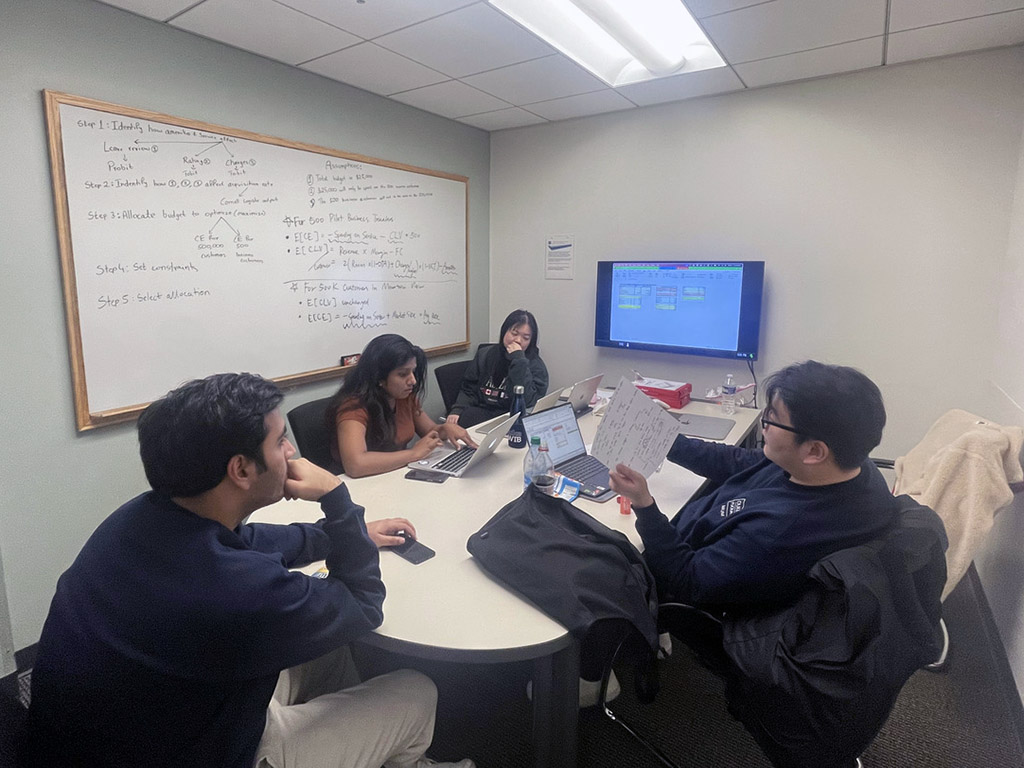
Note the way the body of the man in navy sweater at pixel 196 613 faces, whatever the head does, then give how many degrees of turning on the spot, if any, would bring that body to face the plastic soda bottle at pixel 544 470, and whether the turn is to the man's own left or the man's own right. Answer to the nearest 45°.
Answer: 0° — they already face it

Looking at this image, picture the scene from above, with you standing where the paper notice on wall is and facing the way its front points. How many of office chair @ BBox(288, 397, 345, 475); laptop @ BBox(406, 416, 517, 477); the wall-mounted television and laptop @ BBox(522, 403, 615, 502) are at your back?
0

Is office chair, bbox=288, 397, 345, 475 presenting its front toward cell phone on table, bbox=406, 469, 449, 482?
yes

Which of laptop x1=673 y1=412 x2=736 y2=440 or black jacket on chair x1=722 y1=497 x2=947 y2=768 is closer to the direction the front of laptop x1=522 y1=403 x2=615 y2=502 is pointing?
the black jacket on chair

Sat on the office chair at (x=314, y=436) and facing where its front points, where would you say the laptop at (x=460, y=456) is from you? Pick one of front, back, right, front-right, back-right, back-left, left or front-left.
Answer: front

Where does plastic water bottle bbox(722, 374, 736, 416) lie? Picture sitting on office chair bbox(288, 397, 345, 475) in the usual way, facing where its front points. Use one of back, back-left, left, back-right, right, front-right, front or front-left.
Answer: front-left

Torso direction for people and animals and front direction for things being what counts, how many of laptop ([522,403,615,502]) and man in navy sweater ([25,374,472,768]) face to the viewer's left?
0

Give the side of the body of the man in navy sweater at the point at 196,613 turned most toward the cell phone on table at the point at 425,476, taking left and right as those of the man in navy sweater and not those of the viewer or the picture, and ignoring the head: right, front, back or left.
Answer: front

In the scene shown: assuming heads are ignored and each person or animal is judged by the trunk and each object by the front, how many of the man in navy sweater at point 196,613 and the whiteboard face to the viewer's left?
0

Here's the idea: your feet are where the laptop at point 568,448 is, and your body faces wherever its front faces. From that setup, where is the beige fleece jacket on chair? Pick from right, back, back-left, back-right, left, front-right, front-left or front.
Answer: front-left

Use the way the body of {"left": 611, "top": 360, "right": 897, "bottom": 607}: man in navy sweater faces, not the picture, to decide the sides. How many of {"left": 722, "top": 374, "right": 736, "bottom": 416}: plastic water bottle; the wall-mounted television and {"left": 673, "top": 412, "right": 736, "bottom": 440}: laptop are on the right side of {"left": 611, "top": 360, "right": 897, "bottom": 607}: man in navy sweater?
3

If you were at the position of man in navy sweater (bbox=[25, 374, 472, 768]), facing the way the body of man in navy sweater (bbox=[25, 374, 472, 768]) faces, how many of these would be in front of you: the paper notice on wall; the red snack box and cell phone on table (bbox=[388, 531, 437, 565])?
3

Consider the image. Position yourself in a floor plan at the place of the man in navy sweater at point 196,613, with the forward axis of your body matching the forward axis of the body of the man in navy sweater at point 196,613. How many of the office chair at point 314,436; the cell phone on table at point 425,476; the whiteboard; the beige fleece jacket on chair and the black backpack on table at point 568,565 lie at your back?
0

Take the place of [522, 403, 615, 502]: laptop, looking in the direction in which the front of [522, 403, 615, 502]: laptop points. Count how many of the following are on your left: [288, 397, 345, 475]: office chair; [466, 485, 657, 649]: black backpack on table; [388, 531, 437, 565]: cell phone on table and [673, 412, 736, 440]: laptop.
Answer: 1

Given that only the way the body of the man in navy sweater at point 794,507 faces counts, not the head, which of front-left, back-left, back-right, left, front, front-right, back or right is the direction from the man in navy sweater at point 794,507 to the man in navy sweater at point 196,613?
front-left

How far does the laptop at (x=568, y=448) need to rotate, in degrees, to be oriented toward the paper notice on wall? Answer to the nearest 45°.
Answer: approximately 135° to its left

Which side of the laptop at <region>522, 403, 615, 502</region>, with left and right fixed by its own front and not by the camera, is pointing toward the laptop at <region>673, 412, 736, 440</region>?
left

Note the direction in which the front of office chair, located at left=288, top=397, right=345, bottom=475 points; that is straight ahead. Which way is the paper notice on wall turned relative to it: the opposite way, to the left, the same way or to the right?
to the right
